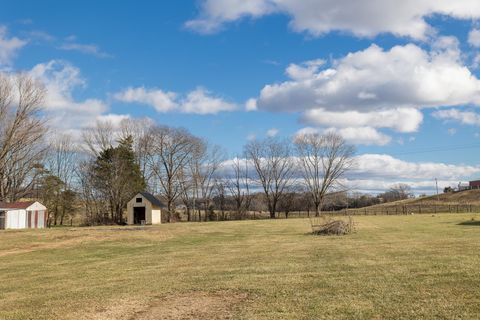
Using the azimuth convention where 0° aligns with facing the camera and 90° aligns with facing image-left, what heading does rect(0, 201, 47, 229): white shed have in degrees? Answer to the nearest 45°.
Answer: approximately 315°

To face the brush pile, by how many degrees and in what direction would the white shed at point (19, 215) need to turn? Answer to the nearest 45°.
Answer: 0° — it already faces it
